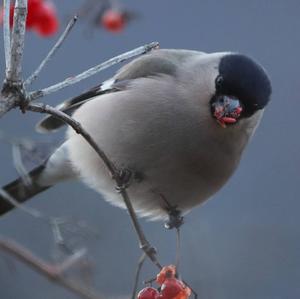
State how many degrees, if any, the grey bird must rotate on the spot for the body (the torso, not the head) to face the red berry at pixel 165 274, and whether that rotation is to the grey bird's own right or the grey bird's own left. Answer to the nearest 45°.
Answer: approximately 45° to the grey bird's own right

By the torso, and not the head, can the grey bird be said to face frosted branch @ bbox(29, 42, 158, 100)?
no

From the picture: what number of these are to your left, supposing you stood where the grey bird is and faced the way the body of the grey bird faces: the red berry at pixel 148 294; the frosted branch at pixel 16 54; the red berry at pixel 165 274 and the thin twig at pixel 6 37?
0

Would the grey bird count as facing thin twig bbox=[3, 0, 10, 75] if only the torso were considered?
no

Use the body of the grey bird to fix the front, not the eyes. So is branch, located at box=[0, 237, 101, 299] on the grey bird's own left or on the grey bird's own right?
on the grey bird's own right

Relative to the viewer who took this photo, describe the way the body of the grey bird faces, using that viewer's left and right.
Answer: facing the viewer and to the right of the viewer

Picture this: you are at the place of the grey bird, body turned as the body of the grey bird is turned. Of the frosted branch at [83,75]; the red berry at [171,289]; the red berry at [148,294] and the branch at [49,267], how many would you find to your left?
0

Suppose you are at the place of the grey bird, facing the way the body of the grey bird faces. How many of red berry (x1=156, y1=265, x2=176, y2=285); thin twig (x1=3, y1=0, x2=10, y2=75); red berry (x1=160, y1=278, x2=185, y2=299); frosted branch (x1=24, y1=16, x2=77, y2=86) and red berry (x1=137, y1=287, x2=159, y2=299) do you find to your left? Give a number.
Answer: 0

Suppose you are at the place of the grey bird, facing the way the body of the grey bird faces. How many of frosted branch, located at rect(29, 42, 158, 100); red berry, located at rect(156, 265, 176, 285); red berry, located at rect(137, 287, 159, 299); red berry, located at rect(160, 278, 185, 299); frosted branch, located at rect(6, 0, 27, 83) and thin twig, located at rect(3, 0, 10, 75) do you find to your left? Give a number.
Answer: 0
